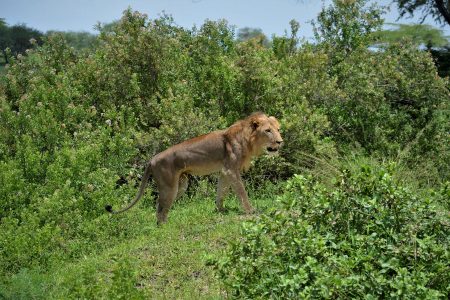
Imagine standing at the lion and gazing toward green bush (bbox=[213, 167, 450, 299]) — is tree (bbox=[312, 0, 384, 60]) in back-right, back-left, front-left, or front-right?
back-left

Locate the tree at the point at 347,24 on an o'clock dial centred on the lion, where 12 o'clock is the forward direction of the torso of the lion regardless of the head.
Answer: The tree is roughly at 10 o'clock from the lion.

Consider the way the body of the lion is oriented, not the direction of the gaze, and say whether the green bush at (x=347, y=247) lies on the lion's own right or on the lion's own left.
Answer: on the lion's own right

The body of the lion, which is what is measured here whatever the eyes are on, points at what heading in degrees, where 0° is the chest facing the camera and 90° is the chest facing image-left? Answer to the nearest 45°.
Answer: approximately 270°
